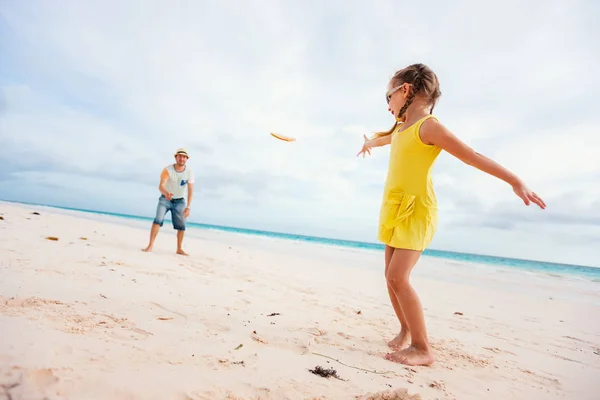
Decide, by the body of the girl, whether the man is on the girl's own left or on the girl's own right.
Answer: on the girl's own right

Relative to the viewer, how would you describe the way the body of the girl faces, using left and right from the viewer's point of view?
facing the viewer and to the left of the viewer

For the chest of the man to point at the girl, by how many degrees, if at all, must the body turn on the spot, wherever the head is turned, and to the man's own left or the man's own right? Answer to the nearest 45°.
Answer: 0° — they already face them

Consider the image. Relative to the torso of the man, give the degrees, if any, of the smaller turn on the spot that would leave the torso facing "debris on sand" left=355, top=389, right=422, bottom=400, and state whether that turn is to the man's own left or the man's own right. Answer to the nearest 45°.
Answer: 0° — they already face it

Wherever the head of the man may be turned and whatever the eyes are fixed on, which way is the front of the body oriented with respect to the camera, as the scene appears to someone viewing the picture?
toward the camera

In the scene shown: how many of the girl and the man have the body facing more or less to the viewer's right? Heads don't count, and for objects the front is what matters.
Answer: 0

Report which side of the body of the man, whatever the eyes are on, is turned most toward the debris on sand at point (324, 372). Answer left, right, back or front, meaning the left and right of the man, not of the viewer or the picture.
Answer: front
